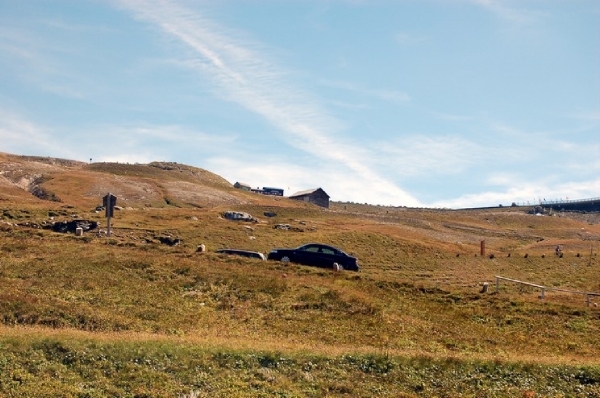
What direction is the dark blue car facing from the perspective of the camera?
to the viewer's left
